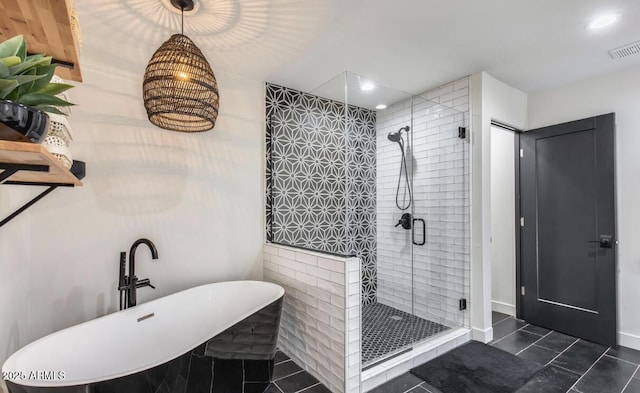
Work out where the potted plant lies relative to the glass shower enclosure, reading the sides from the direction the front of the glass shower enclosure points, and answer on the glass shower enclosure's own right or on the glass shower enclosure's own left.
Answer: on the glass shower enclosure's own right

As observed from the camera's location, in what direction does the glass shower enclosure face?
facing the viewer and to the right of the viewer

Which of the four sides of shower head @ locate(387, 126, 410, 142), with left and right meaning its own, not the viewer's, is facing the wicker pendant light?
front

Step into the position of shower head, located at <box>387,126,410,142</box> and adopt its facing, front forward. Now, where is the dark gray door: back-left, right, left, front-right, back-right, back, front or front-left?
back-left

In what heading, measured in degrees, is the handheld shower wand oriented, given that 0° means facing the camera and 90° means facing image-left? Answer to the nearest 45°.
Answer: approximately 45°

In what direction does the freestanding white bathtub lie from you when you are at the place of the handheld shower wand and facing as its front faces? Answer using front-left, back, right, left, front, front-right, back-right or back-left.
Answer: front

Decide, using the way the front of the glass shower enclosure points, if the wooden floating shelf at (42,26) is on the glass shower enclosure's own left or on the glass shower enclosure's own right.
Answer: on the glass shower enclosure's own right

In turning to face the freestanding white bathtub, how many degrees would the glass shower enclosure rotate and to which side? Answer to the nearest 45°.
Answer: approximately 90° to its right

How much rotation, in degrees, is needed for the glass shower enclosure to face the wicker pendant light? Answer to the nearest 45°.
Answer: approximately 90° to its right

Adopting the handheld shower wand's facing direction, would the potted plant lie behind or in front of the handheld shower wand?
in front

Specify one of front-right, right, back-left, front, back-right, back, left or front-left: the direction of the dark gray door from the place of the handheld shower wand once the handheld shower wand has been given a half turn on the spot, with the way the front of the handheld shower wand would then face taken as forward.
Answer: front-right

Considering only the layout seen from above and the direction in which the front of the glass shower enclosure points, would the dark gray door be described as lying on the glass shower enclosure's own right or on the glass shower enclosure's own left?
on the glass shower enclosure's own left
